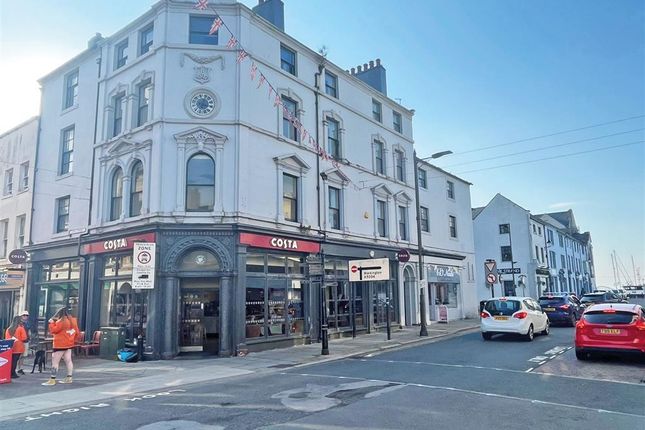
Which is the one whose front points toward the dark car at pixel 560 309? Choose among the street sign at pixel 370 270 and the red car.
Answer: the red car

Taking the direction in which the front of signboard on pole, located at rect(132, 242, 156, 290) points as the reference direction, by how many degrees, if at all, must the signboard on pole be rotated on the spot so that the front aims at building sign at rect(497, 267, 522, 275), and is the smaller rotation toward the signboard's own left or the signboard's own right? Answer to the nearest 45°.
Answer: approximately 135° to the signboard's own left

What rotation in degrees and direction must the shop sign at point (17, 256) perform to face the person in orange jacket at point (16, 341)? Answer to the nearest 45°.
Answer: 0° — it already faces them

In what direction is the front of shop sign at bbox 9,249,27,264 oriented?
toward the camera

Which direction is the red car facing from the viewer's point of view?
away from the camera

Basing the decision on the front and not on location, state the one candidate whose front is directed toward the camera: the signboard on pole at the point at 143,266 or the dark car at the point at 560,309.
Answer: the signboard on pole

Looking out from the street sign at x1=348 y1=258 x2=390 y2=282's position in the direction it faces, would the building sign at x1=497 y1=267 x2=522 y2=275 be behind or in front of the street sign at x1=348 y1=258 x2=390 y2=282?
behind

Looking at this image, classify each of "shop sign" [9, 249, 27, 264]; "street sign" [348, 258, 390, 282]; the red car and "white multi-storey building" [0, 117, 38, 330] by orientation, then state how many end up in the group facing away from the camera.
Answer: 1

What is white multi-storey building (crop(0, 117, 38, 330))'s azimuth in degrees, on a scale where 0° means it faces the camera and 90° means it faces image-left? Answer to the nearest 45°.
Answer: approximately 45°

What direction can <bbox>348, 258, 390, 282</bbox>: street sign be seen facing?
toward the camera

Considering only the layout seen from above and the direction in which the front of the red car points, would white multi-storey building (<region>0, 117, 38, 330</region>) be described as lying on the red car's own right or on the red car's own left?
on the red car's own left

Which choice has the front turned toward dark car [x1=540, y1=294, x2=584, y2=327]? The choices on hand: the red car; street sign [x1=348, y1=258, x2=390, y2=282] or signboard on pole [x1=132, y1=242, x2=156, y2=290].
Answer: the red car

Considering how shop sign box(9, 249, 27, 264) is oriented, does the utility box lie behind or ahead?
ahead

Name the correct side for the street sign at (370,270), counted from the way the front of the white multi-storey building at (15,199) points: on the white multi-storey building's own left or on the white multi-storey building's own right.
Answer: on the white multi-storey building's own left

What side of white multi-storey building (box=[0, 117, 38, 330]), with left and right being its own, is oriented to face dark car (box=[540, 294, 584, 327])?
left

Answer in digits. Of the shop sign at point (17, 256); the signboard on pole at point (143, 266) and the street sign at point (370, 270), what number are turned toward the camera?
3

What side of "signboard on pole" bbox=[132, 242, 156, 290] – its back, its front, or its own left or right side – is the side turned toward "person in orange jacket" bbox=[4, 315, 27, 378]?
right
